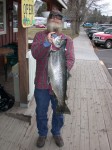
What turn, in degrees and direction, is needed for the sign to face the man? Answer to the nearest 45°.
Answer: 0° — it already faces them

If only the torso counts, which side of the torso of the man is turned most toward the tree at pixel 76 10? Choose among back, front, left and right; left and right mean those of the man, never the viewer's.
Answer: back

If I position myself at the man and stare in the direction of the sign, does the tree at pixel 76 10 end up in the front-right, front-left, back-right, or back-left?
front-right

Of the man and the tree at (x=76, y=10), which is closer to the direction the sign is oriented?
the man

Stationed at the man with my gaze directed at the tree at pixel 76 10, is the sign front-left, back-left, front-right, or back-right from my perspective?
front-left

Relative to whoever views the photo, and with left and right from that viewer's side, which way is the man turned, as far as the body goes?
facing the viewer

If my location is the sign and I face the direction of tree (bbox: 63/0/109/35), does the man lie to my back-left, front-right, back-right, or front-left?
back-right

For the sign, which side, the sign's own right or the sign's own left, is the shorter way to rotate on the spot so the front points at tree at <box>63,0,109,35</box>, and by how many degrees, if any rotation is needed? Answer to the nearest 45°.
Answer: approximately 180°

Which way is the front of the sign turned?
toward the camera

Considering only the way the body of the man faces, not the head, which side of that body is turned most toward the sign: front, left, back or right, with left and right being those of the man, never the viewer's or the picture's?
back

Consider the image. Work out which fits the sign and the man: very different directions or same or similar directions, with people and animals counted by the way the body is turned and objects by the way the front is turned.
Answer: same or similar directions
